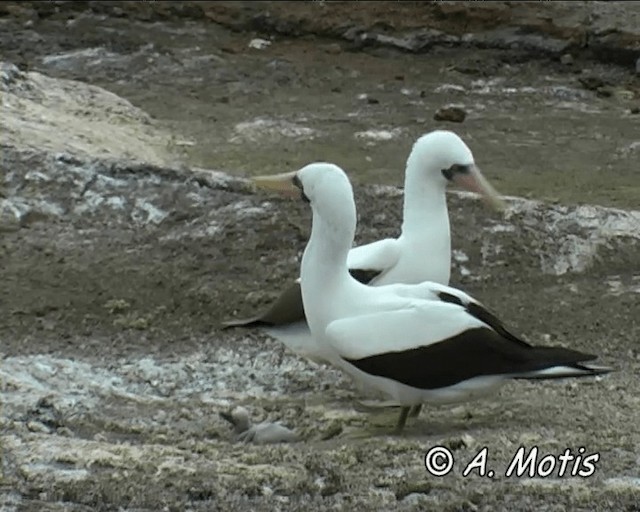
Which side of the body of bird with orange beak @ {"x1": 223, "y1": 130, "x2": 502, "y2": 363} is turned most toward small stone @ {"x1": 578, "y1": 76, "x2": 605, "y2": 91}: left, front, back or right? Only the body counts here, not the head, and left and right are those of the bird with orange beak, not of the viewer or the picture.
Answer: left

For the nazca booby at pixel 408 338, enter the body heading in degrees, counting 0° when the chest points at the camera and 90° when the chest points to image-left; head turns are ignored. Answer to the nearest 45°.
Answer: approximately 90°

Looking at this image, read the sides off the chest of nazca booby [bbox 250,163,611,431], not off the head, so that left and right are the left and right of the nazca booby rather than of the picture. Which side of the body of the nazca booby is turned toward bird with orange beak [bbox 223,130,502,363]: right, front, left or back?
right

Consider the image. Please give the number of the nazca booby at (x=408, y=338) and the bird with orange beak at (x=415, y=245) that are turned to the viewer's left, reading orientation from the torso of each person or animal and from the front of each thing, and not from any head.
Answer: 1

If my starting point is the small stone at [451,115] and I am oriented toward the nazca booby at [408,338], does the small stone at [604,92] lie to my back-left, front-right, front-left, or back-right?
back-left

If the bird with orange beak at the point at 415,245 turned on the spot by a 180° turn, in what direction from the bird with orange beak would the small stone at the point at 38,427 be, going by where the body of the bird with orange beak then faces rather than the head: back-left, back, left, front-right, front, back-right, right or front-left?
front-left

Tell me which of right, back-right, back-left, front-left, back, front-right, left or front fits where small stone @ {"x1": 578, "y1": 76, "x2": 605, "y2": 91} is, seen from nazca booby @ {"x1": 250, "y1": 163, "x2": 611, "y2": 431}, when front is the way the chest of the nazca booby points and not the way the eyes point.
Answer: right

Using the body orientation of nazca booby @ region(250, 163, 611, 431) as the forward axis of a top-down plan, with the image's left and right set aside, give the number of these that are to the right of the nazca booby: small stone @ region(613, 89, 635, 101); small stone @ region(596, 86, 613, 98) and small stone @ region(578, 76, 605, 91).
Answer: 3

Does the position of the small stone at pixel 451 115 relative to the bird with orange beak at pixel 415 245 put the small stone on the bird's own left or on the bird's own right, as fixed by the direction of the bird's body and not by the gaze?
on the bird's own left

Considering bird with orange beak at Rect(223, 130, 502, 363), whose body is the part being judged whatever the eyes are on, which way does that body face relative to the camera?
to the viewer's right

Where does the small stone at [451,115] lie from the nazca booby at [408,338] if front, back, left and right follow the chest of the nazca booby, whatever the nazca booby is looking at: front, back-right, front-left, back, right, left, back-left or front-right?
right

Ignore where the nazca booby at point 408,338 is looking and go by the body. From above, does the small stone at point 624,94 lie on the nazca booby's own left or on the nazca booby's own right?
on the nazca booby's own right

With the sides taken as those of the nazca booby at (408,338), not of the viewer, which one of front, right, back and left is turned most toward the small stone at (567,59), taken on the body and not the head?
right

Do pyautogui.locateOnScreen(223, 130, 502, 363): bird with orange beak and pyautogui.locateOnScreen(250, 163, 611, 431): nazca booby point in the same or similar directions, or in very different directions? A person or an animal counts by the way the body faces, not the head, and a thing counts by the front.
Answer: very different directions

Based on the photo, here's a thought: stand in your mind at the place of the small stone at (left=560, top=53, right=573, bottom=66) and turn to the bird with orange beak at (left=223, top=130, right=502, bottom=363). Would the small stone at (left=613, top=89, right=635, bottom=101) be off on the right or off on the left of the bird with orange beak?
left
